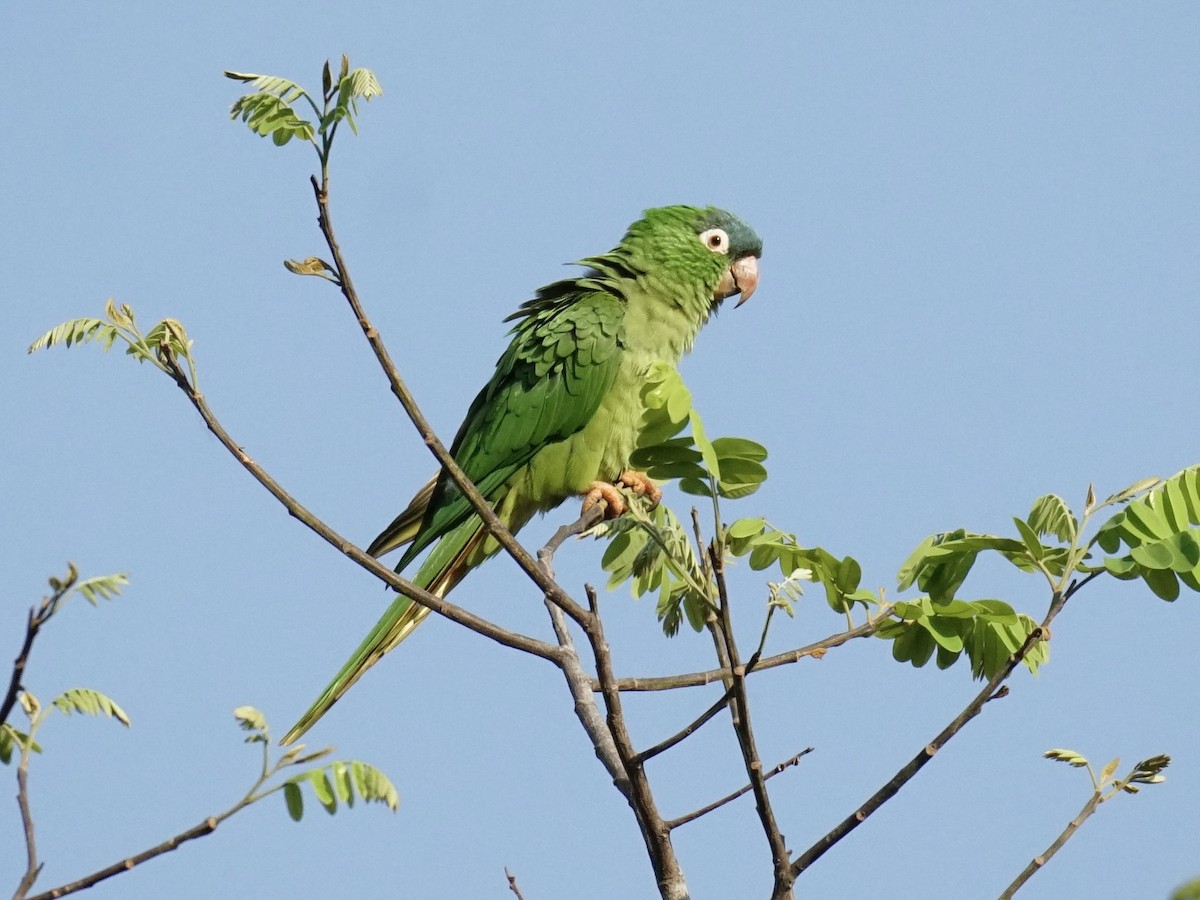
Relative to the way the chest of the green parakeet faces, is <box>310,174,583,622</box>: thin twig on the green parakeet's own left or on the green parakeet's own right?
on the green parakeet's own right

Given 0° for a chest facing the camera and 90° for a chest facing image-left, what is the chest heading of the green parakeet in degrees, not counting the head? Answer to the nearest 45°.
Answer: approximately 270°
